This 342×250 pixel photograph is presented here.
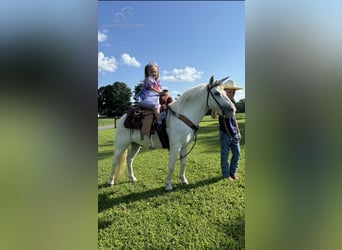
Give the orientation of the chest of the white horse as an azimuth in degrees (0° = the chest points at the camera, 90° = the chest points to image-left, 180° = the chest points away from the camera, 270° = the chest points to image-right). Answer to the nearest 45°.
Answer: approximately 315°
